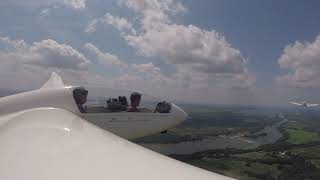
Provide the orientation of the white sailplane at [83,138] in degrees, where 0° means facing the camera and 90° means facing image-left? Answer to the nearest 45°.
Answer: approximately 225°
